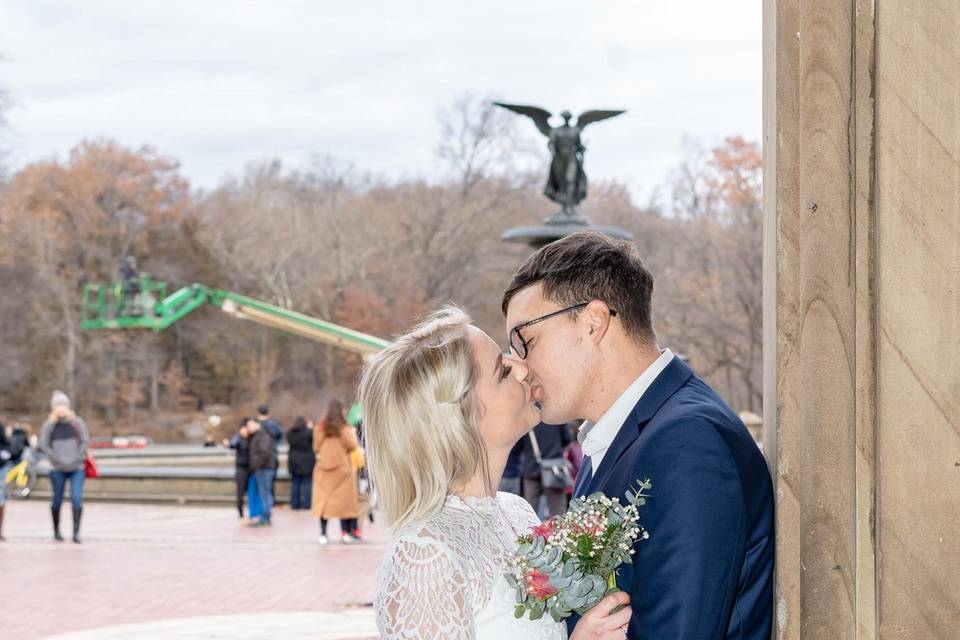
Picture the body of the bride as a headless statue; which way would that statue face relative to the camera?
to the viewer's right

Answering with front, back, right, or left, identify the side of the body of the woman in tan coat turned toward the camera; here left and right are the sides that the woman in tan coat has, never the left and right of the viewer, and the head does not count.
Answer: back

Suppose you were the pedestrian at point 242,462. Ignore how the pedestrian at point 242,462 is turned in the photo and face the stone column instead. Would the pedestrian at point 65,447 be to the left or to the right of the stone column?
right

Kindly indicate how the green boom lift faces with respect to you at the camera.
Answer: facing to the left of the viewer

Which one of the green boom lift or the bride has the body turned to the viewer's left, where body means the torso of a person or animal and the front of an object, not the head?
the green boom lift

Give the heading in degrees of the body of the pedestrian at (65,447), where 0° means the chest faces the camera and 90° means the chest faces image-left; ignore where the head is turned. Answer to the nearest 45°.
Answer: approximately 0°

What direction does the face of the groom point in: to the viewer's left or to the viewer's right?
to the viewer's left

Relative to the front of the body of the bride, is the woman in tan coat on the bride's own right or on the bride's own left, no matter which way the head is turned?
on the bride's own left

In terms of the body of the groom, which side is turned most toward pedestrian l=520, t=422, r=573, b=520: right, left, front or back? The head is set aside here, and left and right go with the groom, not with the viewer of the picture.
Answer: right

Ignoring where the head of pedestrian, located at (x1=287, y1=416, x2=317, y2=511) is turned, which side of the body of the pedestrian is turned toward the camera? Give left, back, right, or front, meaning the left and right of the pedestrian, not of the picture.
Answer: back

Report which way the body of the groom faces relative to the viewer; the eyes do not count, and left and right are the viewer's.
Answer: facing to the left of the viewer

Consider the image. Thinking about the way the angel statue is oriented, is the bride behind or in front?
in front

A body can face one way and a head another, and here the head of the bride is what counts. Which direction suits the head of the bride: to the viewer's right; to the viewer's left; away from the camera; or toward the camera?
to the viewer's right

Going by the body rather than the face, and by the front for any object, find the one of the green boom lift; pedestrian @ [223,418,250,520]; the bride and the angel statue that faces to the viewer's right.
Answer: the bride

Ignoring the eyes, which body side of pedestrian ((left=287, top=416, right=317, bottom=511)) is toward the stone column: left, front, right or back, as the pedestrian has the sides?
back
